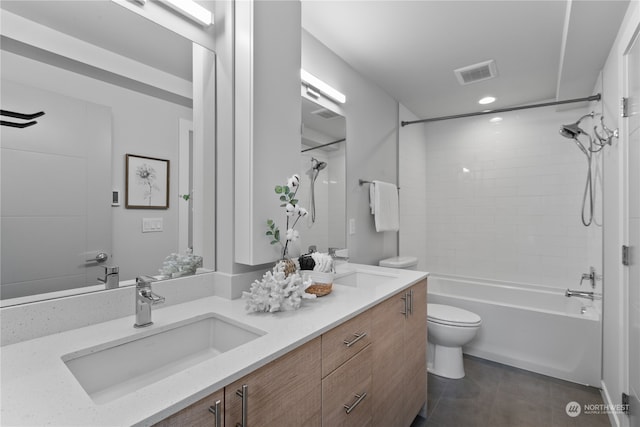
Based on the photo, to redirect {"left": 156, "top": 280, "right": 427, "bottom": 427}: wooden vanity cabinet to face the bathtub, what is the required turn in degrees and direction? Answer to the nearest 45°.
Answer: approximately 90° to its left

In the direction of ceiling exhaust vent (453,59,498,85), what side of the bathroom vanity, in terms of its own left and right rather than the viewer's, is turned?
left

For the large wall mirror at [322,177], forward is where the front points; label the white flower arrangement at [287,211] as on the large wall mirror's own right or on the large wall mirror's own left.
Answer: on the large wall mirror's own right

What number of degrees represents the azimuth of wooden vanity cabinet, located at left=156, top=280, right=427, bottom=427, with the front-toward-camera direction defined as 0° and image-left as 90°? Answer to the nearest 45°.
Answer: approximately 315°

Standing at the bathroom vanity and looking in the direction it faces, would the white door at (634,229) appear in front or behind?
in front

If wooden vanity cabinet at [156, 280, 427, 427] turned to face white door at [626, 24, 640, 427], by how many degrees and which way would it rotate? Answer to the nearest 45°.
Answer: approximately 45° to its left

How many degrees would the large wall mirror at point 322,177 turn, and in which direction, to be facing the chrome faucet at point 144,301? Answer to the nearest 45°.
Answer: approximately 90° to its right

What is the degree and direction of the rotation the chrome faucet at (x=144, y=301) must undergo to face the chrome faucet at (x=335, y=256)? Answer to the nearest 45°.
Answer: approximately 90° to its left
